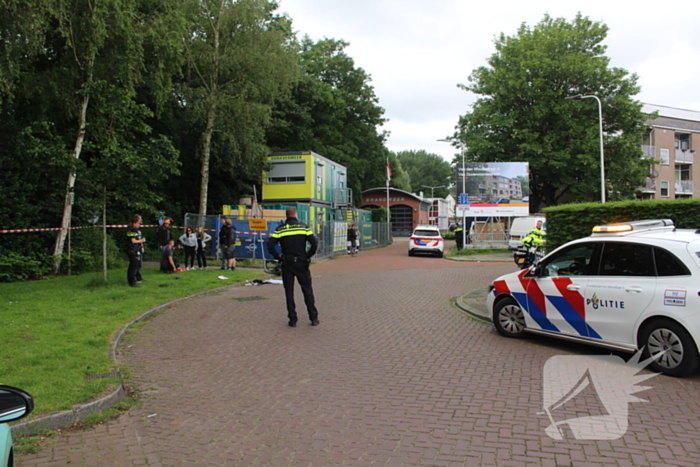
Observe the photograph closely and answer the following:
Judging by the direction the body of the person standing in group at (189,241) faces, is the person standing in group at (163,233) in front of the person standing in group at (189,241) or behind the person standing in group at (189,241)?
in front

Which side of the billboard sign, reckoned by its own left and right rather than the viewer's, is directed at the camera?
front

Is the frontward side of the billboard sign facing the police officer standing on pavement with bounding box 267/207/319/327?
yes

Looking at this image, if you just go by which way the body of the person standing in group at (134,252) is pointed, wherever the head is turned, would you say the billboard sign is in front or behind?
in front

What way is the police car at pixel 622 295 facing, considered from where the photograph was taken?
facing away from the viewer and to the left of the viewer

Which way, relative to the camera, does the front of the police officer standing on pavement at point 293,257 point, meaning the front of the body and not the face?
away from the camera

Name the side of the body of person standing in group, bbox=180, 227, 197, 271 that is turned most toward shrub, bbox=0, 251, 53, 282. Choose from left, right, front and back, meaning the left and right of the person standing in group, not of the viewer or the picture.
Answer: right

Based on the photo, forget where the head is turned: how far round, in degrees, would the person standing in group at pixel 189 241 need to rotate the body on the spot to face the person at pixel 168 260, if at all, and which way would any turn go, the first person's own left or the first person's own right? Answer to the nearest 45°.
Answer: approximately 45° to the first person's own right

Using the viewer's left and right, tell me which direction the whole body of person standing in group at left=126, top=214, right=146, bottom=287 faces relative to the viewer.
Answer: facing to the right of the viewer

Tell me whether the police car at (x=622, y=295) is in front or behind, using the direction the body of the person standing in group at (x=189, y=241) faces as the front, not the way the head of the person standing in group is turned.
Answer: in front

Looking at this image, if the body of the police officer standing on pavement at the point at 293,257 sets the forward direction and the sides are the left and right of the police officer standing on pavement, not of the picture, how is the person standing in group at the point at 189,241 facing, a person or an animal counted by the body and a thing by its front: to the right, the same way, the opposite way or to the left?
the opposite way
